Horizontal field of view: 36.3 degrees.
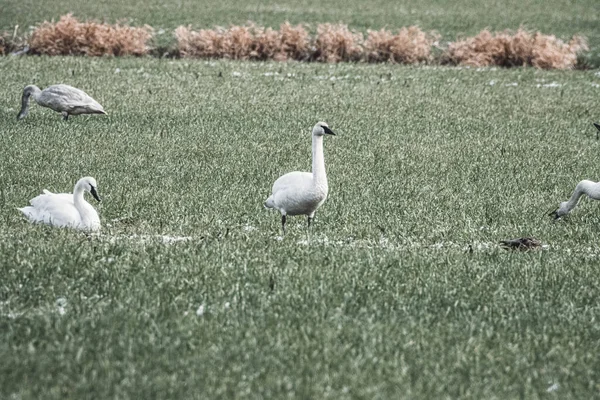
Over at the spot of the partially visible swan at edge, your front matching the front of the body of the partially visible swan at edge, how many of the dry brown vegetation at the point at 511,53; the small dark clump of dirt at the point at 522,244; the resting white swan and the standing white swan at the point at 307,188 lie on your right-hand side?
1

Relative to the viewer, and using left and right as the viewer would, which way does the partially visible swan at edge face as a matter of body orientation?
facing to the left of the viewer

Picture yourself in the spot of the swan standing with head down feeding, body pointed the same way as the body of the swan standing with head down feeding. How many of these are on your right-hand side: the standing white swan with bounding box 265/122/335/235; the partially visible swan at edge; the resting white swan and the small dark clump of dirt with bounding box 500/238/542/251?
0

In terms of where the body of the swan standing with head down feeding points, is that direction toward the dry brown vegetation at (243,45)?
no

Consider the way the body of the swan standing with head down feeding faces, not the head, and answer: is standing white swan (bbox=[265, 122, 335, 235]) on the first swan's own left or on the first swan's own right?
on the first swan's own left

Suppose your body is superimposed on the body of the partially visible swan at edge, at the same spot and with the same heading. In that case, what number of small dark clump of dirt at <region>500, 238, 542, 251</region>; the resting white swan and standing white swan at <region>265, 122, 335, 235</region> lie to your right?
0

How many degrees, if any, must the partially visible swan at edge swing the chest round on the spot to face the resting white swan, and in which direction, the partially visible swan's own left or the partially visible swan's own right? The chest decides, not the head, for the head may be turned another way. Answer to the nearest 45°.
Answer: approximately 45° to the partially visible swan's own left

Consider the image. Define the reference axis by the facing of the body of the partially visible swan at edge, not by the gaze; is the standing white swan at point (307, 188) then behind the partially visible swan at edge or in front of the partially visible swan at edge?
in front

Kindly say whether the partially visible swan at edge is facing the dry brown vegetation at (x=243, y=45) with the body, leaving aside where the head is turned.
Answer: no
